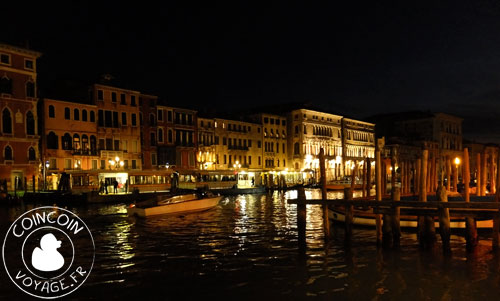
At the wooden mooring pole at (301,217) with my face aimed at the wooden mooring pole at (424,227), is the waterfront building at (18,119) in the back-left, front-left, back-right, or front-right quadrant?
back-left

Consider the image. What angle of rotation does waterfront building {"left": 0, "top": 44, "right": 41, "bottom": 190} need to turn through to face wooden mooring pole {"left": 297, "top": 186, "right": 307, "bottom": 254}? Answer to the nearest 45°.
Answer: approximately 45° to its right

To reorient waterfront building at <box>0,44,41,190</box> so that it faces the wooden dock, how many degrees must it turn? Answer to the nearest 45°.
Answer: approximately 45° to its right

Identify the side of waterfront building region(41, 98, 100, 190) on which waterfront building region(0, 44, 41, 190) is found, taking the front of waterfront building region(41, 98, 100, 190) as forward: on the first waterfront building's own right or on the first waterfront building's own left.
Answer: on the first waterfront building's own right

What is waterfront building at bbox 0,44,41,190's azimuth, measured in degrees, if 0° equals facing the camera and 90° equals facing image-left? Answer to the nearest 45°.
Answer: approximately 315°

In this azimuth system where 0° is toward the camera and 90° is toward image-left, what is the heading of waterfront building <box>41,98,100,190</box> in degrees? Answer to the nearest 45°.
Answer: approximately 315°
